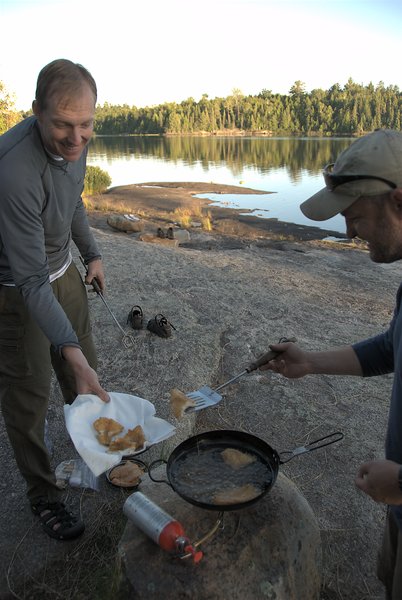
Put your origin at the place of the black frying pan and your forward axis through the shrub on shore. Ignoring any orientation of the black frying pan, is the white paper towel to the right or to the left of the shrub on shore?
left

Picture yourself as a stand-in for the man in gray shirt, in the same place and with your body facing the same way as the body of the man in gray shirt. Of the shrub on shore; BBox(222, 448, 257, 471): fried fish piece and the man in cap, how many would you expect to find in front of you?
2

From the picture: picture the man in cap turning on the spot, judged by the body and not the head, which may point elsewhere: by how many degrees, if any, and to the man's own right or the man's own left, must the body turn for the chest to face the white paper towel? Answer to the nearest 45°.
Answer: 0° — they already face it

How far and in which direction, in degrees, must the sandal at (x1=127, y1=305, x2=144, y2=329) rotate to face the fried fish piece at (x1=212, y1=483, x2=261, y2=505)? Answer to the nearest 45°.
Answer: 0° — it already faces it

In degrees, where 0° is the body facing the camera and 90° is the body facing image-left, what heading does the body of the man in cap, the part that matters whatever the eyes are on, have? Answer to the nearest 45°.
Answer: approximately 90°

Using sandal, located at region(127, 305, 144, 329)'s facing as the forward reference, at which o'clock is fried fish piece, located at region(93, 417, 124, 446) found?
The fried fish piece is roughly at 12 o'clock from the sandal.
